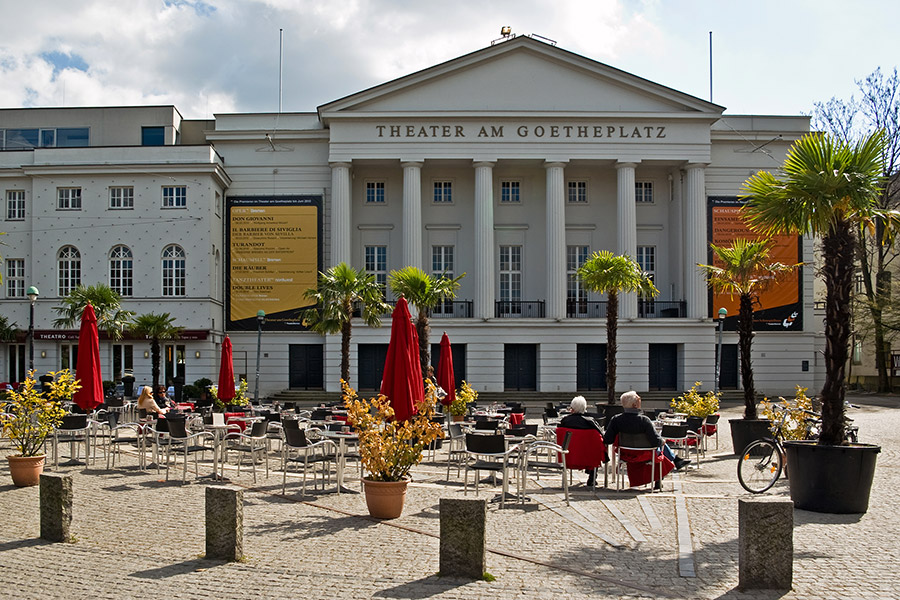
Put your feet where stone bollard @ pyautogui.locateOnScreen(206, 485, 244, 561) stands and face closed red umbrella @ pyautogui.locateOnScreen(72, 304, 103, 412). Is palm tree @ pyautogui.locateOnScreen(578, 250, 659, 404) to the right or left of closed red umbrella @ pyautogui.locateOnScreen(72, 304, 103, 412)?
right

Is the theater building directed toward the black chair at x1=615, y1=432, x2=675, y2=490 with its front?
yes

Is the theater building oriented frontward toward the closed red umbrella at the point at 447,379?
yes

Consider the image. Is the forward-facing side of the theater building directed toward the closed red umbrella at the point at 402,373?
yes

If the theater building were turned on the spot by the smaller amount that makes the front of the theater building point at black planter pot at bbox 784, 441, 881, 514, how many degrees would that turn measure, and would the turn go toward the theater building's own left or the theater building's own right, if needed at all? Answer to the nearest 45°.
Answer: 0° — it already faces it

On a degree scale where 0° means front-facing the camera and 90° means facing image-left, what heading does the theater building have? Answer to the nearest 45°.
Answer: approximately 0°
